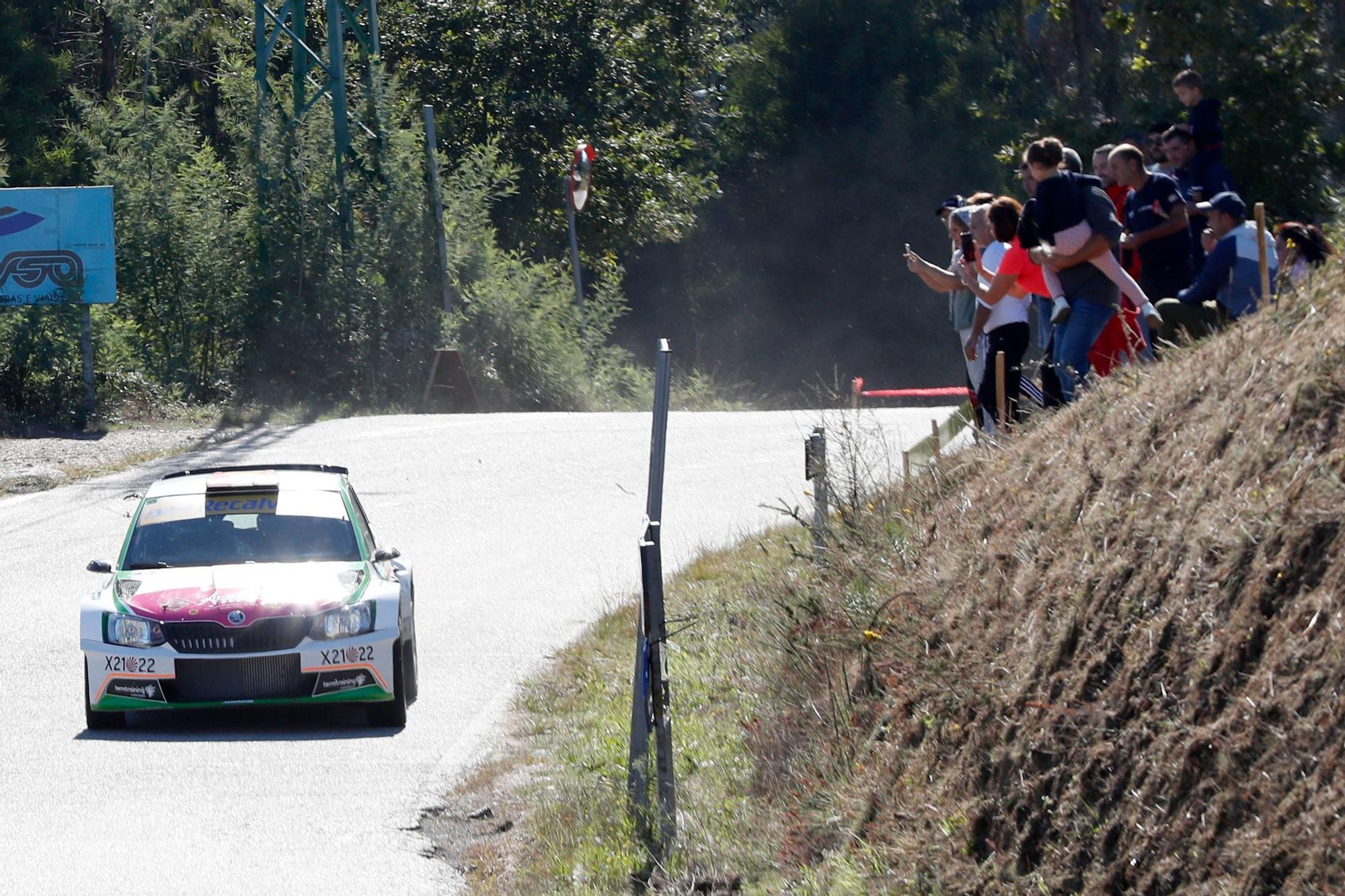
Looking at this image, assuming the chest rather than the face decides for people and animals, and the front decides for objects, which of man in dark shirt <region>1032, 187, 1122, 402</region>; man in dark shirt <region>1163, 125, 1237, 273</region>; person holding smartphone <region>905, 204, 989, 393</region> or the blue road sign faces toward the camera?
the blue road sign

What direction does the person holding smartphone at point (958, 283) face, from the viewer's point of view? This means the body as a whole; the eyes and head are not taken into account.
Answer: to the viewer's left

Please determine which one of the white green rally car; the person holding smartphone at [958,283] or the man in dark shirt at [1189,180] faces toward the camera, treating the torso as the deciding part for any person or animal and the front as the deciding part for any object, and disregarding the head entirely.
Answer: the white green rally car

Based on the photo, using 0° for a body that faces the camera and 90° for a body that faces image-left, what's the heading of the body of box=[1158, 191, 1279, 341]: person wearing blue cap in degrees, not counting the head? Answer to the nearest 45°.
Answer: approximately 90°

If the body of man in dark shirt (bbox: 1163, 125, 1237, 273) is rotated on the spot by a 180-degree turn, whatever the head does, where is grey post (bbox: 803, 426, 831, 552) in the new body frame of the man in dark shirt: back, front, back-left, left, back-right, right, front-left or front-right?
back-right

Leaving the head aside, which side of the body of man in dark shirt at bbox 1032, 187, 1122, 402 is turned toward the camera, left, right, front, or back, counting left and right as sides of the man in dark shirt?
left

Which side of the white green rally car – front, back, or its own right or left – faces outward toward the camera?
front

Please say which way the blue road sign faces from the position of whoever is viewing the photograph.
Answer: facing the viewer

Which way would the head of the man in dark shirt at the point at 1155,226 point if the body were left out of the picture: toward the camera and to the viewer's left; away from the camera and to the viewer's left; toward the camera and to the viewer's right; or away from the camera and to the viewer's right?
toward the camera and to the viewer's left

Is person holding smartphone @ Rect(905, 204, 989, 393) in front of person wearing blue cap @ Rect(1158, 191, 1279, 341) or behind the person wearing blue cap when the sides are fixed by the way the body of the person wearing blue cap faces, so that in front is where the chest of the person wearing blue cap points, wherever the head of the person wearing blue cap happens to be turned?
in front

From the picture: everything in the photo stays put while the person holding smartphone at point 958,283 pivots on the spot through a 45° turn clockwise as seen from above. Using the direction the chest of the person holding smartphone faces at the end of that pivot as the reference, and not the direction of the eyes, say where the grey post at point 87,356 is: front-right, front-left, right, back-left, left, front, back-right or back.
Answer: front

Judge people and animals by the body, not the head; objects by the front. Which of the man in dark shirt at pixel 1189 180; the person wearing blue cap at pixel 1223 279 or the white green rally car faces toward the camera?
the white green rally car

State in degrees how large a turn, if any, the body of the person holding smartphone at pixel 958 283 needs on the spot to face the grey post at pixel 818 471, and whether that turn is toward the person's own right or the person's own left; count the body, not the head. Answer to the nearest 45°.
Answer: approximately 45° to the person's own left

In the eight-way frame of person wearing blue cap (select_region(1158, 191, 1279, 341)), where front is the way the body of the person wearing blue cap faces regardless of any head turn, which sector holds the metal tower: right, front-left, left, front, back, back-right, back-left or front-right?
front-right

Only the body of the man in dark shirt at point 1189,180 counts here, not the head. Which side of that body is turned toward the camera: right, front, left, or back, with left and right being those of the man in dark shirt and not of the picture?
left
